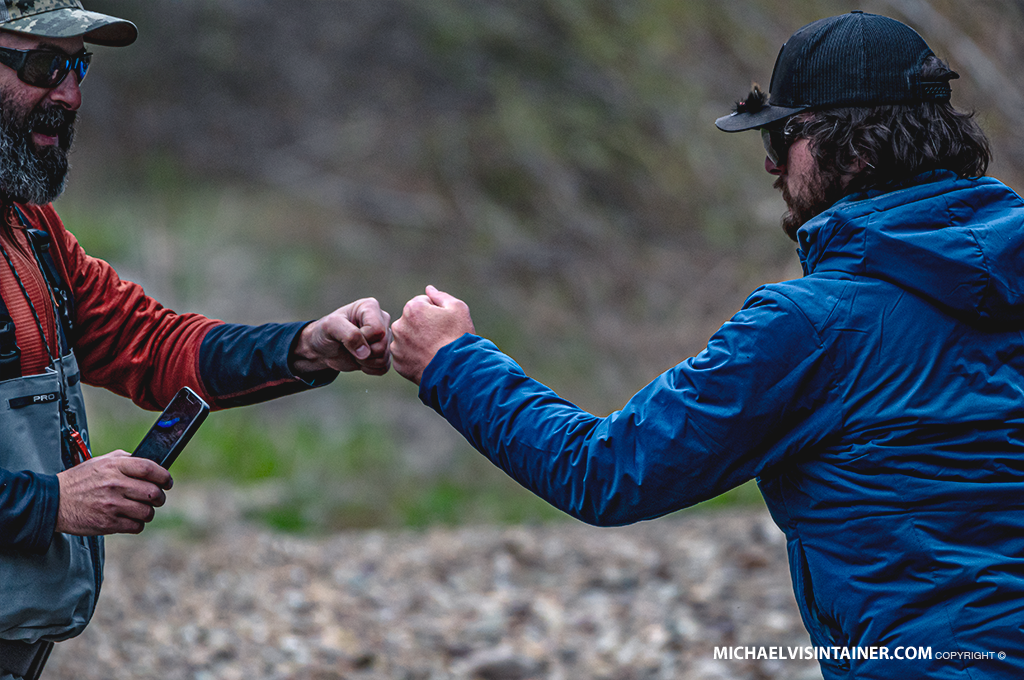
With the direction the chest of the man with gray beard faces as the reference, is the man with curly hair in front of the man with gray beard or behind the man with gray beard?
in front

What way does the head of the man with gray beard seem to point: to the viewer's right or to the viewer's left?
to the viewer's right

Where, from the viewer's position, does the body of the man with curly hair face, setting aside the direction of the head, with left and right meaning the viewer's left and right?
facing away from the viewer and to the left of the viewer

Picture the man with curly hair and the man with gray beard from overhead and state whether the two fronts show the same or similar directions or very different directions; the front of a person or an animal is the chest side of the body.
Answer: very different directions

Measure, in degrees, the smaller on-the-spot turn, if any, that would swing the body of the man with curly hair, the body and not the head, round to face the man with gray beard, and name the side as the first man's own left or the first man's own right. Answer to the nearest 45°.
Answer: approximately 45° to the first man's own left
